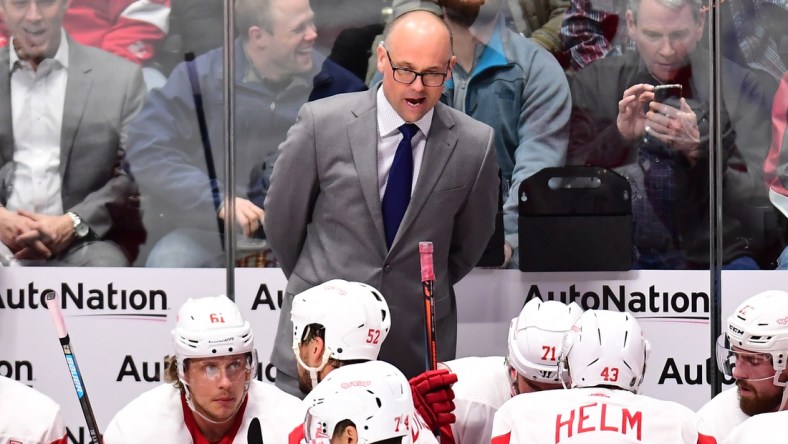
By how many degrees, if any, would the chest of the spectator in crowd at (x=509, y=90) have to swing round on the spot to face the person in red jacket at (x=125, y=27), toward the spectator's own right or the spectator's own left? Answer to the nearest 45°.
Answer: approximately 45° to the spectator's own right

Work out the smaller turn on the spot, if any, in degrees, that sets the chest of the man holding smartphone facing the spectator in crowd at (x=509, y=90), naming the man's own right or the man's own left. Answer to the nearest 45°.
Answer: approximately 90° to the man's own right

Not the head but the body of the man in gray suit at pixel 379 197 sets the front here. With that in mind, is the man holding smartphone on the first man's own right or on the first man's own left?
on the first man's own left

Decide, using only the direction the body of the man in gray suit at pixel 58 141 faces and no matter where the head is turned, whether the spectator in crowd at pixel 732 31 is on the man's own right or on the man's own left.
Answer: on the man's own left

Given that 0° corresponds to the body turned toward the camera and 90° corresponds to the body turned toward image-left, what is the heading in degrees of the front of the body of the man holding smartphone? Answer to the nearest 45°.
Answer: approximately 0°

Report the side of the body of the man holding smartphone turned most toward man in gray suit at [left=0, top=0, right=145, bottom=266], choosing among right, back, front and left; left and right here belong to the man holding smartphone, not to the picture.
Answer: right

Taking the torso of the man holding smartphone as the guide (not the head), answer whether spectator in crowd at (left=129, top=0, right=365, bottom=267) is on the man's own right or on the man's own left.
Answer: on the man's own right

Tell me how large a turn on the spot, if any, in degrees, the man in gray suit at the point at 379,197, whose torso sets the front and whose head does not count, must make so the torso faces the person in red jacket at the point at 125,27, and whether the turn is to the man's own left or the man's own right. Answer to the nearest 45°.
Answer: approximately 135° to the man's own right

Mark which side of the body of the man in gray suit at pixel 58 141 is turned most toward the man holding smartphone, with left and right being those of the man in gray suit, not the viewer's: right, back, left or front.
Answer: left

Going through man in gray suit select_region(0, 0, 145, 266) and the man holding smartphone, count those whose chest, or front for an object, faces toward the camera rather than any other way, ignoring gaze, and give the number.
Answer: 2
